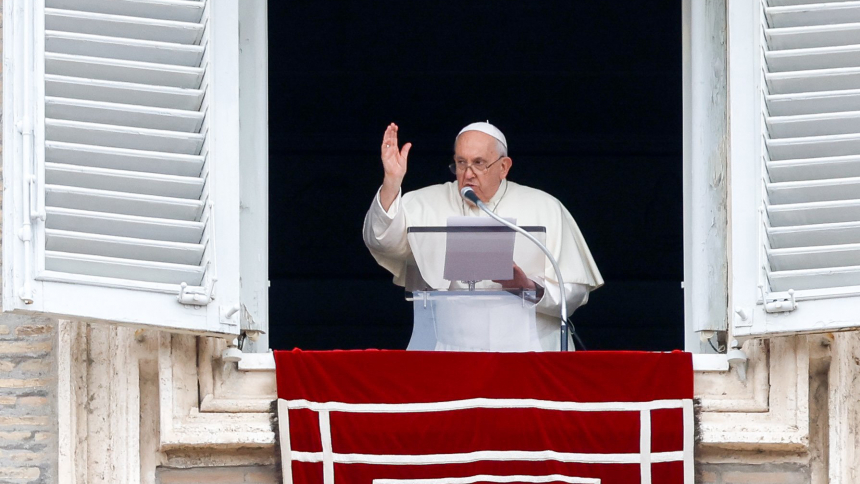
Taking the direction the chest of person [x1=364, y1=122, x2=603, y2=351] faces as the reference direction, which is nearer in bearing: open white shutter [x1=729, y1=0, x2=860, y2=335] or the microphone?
the microphone

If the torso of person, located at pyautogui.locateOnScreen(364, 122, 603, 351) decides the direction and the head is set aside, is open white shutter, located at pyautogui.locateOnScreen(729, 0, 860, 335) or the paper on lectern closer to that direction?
the paper on lectern
